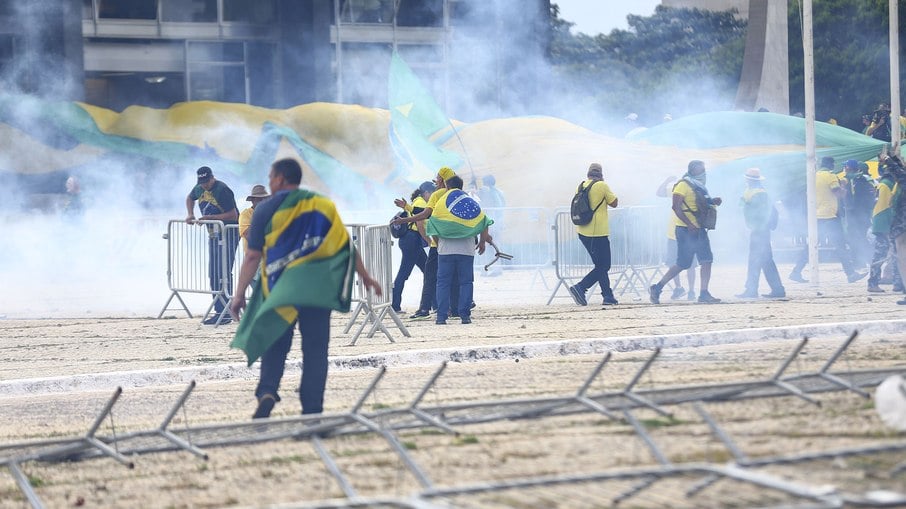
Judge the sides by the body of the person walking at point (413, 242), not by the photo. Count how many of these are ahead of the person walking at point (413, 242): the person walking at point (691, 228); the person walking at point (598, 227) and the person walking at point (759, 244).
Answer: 3

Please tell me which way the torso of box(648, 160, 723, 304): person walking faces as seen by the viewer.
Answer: to the viewer's right

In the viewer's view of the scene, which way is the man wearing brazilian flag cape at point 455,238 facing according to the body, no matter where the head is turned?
away from the camera

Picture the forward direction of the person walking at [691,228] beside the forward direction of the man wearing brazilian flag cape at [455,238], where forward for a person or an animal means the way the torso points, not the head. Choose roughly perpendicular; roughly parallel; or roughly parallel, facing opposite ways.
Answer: roughly perpendicular

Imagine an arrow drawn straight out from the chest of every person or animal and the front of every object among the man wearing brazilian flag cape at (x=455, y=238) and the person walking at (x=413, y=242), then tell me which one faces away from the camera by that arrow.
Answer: the man wearing brazilian flag cape

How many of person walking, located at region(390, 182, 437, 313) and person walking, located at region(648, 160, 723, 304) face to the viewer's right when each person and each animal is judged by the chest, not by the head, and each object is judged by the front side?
2

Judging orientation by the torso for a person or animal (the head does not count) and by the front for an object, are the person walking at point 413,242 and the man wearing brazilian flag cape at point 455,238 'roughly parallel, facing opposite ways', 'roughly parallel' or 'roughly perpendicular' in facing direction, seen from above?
roughly perpendicular

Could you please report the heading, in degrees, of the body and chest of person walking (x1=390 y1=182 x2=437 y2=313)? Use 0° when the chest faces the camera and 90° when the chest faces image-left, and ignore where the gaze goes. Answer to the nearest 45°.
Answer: approximately 270°

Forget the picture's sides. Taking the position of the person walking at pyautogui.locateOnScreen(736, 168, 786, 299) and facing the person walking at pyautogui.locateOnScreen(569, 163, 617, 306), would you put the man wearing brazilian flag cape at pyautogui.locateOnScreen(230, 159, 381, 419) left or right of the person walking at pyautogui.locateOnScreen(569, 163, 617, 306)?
left

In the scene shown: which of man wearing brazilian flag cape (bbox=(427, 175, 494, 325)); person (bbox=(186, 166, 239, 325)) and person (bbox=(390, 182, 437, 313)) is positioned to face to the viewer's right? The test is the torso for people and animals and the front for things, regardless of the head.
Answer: person (bbox=(390, 182, 437, 313))

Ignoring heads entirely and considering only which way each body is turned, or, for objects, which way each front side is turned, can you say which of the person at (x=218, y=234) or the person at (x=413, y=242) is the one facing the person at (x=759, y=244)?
the person at (x=413, y=242)

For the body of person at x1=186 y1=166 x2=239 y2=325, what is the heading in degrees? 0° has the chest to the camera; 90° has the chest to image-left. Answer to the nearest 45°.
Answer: approximately 45°

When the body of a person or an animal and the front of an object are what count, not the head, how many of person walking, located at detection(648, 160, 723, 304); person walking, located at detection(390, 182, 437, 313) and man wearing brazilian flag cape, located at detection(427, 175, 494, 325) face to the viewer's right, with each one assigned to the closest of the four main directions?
2
